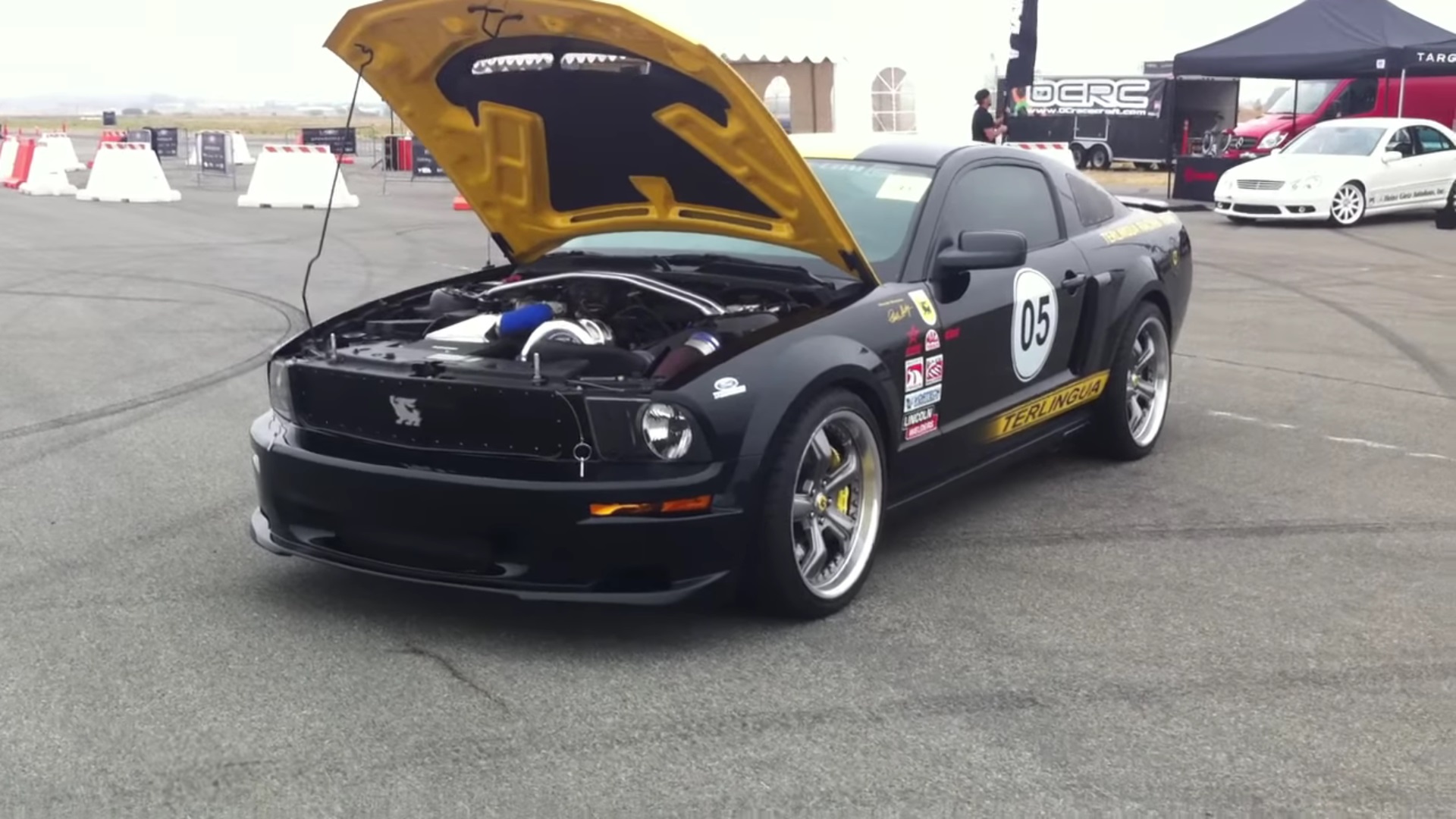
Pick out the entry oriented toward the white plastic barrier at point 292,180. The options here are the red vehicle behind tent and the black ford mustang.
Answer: the red vehicle behind tent

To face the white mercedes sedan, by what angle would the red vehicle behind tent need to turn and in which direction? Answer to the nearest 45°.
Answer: approximately 45° to its left

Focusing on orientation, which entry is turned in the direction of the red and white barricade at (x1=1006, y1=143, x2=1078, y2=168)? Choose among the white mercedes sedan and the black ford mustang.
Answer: the white mercedes sedan

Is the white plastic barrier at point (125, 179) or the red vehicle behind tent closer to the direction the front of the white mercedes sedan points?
the white plastic barrier

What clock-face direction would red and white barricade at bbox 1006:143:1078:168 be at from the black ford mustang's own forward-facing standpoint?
The red and white barricade is roughly at 5 o'clock from the black ford mustang.

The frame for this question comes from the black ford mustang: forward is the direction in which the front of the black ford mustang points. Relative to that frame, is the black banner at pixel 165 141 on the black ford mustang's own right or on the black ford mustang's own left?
on the black ford mustang's own right

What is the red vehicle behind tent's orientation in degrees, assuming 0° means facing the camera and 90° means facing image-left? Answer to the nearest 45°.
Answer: approximately 45°

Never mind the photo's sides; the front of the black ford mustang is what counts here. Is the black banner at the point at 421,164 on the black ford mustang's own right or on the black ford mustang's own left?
on the black ford mustang's own right

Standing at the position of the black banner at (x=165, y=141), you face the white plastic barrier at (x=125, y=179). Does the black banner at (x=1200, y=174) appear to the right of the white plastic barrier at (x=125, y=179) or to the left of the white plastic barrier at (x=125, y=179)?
left

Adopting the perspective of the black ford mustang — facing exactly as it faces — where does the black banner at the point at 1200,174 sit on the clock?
The black banner is roughly at 5 o'clock from the black ford mustang.

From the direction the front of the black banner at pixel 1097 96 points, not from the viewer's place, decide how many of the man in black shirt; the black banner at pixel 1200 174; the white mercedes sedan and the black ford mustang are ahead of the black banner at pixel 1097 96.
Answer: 4

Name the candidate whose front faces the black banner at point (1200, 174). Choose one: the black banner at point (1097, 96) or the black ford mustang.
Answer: the black banner at point (1097, 96)
